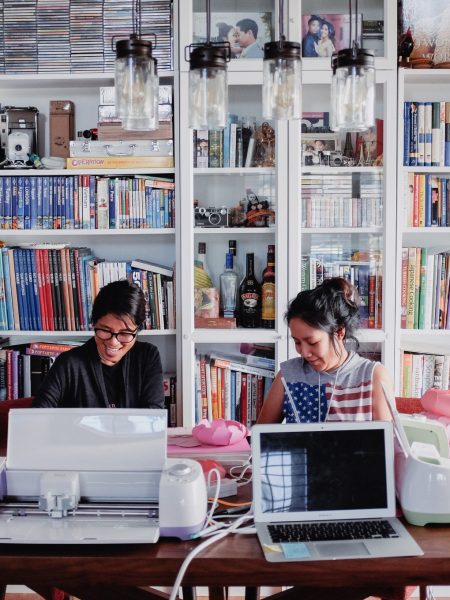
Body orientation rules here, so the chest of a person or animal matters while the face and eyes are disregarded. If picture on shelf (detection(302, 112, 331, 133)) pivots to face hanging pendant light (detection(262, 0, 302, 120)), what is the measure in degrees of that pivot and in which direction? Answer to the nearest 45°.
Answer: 0° — it already faces it

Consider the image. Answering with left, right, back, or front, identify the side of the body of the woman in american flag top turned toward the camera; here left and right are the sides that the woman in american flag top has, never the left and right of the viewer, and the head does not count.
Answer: front

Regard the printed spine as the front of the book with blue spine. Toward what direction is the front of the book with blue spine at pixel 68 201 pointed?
toward the camera

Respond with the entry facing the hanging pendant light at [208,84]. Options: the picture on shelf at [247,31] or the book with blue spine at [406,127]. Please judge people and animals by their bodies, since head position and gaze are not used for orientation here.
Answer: the picture on shelf

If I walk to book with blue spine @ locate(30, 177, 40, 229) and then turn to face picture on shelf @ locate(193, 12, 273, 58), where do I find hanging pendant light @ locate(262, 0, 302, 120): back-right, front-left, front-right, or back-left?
front-right

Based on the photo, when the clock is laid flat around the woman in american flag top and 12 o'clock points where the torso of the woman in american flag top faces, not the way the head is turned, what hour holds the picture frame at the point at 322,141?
The picture frame is roughly at 6 o'clock from the woman in american flag top.

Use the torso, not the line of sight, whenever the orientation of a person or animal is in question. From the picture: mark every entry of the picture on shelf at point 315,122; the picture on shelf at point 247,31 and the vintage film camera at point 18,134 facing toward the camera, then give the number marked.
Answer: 3

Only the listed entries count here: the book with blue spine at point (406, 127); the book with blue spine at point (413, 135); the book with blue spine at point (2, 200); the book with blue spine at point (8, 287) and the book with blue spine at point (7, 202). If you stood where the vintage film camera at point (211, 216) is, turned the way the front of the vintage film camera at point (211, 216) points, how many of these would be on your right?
3
